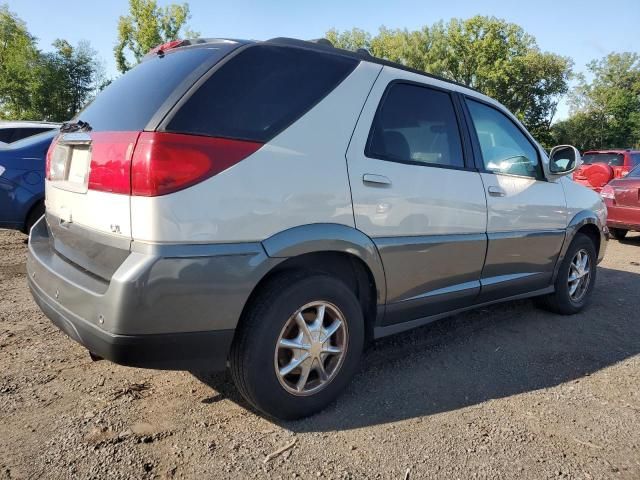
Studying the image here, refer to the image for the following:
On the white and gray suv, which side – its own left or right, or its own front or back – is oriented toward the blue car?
left

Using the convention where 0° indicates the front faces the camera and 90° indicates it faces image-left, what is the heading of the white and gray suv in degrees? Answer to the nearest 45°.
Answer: approximately 225°

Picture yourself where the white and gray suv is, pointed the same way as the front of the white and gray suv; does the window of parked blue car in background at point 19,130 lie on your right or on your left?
on your left

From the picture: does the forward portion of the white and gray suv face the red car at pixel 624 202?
yes

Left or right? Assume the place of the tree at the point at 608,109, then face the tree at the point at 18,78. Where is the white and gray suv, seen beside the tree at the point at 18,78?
left

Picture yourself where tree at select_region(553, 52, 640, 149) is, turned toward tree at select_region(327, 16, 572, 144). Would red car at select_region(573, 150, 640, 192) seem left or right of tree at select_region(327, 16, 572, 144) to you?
left

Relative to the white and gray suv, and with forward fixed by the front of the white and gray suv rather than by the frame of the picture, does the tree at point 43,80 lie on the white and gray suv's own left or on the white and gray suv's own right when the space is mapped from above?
on the white and gray suv's own left

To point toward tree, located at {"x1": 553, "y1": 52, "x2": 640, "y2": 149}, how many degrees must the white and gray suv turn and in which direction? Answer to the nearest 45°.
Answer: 0° — it already faces it
